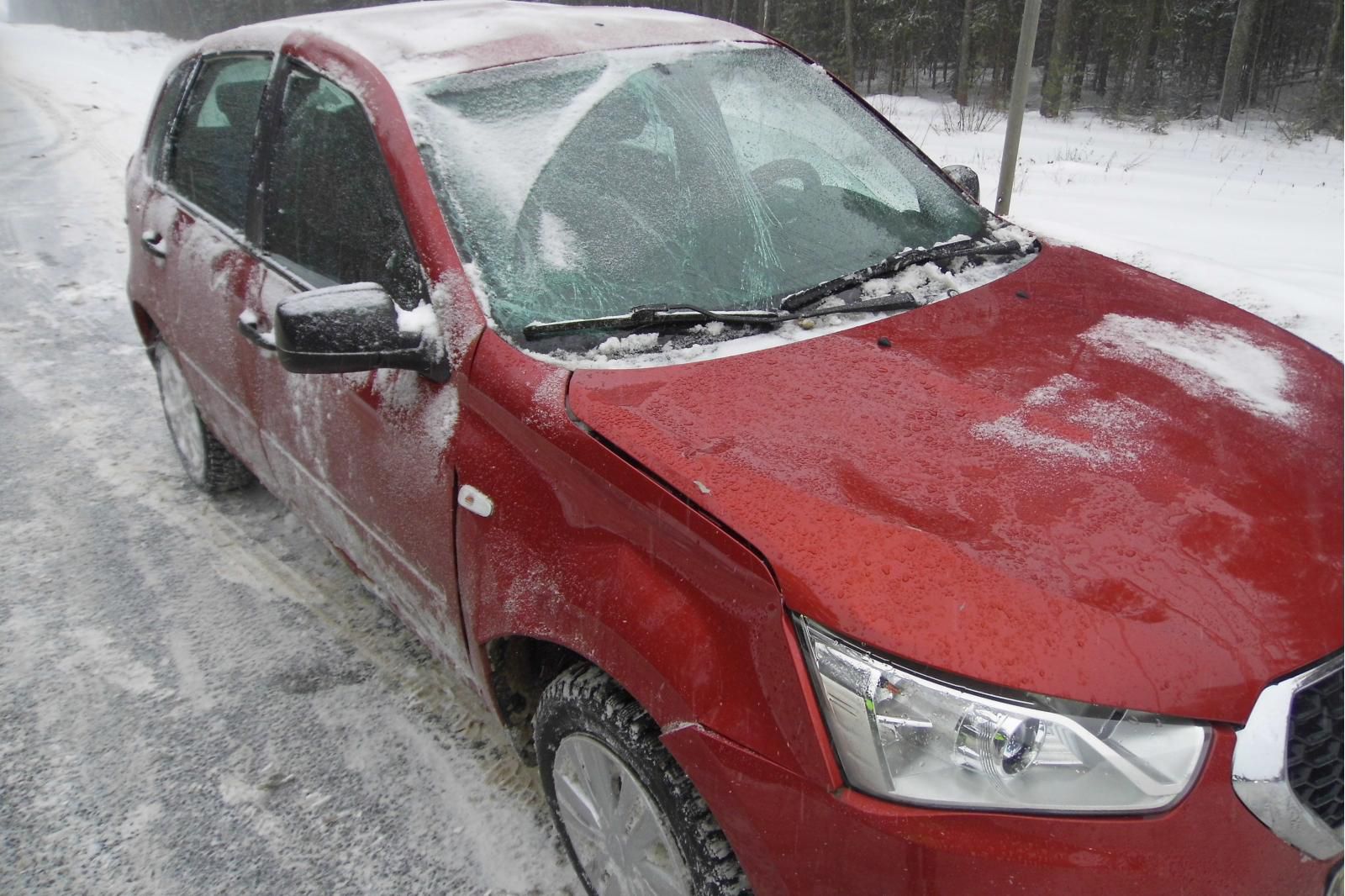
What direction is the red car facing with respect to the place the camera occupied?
facing the viewer and to the right of the viewer
